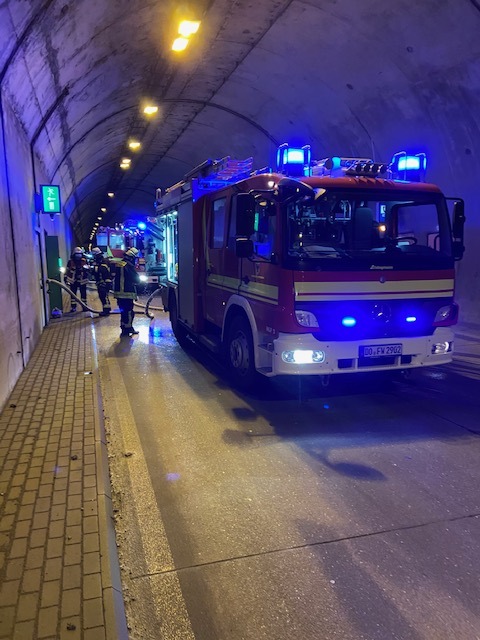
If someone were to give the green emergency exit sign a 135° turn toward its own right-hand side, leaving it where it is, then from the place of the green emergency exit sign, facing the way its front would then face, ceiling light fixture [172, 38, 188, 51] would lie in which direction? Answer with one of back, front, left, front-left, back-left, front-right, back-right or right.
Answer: back

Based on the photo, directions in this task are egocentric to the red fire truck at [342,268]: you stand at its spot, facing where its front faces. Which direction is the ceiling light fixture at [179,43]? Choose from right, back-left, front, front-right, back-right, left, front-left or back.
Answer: back

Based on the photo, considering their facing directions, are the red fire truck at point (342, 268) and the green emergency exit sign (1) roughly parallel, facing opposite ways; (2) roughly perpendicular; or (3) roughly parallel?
roughly parallel

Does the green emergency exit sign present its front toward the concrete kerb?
yes

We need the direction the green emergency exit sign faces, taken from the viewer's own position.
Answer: facing the viewer

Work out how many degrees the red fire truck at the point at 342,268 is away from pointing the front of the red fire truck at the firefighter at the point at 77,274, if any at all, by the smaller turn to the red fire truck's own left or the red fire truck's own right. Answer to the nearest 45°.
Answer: approximately 180°

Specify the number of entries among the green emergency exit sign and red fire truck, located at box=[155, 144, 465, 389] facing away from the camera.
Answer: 0

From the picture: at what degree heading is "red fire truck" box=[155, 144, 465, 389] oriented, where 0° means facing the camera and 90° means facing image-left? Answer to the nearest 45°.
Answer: approximately 315°

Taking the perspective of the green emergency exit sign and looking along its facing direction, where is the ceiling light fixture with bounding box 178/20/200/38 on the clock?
The ceiling light fixture is roughly at 11 o'clock from the green emergency exit sign.
